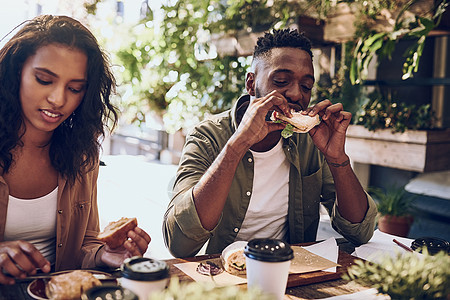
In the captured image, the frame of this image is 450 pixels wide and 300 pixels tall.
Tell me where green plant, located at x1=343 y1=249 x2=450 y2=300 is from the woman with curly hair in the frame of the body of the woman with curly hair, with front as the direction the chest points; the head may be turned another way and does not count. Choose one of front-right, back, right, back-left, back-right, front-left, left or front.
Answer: front-left

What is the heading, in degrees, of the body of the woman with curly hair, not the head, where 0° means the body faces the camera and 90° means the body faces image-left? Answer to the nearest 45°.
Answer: approximately 0°

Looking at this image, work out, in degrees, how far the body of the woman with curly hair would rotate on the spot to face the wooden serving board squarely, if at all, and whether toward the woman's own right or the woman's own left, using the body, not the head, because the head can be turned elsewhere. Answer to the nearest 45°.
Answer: approximately 45° to the woman's own left

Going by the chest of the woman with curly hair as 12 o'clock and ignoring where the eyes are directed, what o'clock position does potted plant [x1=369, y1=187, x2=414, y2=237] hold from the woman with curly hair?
The potted plant is roughly at 8 o'clock from the woman with curly hair.

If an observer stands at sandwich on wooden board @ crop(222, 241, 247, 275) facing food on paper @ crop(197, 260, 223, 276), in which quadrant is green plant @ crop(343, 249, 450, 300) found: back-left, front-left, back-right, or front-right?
back-left

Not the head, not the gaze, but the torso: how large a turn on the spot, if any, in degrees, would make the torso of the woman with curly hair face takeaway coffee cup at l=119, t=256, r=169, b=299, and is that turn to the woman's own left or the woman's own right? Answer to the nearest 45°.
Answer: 0° — they already face it
